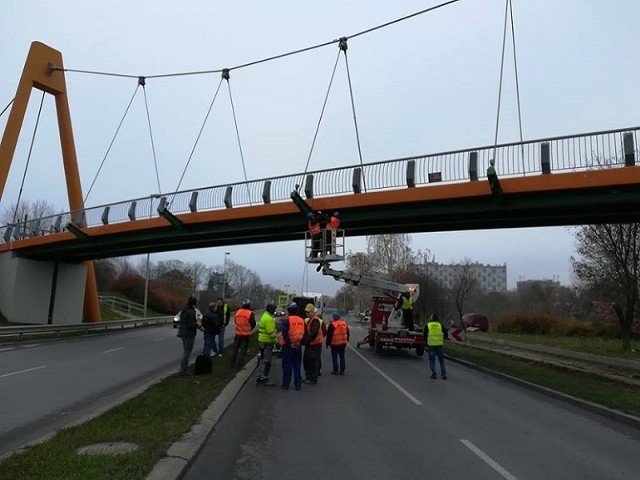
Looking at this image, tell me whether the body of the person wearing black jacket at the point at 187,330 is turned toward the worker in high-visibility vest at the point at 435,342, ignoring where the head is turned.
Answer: yes

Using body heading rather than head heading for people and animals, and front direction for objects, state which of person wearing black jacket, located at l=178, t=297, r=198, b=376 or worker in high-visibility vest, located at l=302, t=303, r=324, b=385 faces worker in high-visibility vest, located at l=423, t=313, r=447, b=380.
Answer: the person wearing black jacket

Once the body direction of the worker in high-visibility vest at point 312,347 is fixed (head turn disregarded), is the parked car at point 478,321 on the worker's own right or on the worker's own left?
on the worker's own right

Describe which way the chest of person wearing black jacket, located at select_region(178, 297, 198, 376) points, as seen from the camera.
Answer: to the viewer's right
